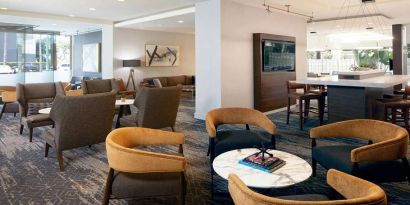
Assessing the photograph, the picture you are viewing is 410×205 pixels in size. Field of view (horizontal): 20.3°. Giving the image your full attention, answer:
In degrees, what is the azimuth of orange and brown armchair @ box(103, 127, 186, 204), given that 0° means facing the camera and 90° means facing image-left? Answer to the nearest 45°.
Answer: approximately 270°

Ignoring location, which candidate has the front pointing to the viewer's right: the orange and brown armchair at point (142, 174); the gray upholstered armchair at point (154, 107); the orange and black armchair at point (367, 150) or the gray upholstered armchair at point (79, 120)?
the orange and brown armchair at point (142, 174)

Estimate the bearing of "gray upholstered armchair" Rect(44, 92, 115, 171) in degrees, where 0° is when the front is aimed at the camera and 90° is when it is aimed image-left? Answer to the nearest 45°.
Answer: approximately 135°

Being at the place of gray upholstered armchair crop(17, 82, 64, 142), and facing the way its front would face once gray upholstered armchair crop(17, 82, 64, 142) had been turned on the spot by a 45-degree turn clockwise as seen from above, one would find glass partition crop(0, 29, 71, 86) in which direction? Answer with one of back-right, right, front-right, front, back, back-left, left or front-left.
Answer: back

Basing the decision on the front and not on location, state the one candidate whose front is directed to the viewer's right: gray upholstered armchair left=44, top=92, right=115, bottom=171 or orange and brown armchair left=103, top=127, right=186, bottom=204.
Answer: the orange and brown armchair

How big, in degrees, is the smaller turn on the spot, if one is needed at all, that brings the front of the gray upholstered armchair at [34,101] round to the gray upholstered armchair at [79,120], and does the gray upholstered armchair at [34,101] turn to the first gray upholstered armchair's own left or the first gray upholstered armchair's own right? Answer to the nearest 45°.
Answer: approximately 45° to the first gray upholstered armchair's own right

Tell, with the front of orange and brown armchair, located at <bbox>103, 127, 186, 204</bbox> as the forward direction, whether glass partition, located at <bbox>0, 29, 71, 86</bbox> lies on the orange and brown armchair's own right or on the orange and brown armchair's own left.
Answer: on the orange and brown armchair's own left

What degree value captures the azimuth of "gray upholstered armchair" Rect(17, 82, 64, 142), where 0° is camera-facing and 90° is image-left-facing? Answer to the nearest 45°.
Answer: approximately 315°

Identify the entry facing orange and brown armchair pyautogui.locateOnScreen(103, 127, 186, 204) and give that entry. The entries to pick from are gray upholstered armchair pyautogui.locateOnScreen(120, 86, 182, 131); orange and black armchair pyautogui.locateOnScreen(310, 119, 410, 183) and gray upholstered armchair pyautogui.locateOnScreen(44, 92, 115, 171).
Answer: orange and black armchair pyautogui.locateOnScreen(310, 119, 410, 183)

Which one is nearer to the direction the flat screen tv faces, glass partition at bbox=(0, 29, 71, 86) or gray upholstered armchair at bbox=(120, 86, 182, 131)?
the gray upholstered armchair

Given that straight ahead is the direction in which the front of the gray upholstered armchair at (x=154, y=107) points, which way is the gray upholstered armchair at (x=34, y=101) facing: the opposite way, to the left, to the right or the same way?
the opposite way
